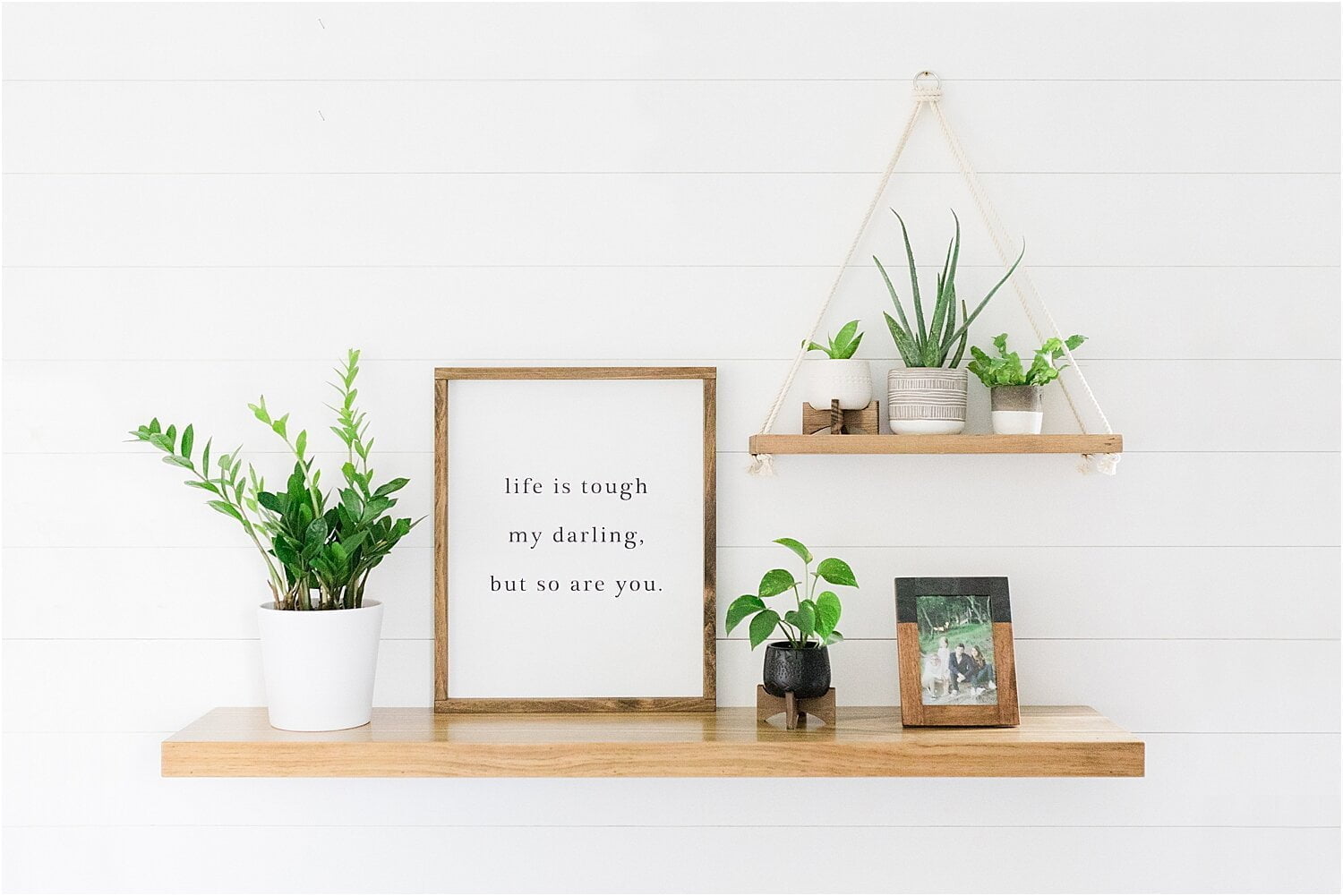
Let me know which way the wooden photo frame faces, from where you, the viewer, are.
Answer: facing the viewer

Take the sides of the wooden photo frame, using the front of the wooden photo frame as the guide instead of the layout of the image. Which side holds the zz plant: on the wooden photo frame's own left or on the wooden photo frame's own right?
on the wooden photo frame's own right

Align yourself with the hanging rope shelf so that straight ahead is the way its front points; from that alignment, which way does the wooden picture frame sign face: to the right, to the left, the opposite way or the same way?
the same way

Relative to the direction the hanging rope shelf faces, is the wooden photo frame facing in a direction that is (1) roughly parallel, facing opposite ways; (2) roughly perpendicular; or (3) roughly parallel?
roughly parallel

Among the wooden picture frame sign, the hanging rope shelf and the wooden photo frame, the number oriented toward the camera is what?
3

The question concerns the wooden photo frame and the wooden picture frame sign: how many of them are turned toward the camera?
2

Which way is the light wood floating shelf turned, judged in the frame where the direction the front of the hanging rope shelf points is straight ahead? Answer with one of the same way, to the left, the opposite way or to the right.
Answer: the same way

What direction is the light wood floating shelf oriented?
toward the camera

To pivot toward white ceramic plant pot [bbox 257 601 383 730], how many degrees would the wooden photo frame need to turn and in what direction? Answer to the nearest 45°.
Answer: approximately 90° to its right

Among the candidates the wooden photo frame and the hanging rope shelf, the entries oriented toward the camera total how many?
2

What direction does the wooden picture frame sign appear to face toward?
toward the camera
